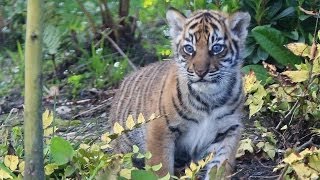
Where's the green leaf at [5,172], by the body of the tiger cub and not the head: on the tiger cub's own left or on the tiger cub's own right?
on the tiger cub's own right

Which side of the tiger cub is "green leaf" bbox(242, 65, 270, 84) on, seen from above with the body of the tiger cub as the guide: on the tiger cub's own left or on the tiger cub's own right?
on the tiger cub's own left

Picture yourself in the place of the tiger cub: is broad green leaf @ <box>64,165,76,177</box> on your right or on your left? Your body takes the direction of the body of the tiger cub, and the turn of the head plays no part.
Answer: on your right

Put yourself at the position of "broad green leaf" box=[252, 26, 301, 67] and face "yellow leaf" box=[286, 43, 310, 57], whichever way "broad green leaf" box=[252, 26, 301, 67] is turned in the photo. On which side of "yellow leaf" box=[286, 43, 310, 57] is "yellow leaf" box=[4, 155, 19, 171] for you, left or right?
right

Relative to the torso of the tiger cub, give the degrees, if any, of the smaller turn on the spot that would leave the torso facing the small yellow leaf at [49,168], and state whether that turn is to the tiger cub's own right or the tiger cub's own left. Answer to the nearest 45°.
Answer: approximately 90° to the tiger cub's own right

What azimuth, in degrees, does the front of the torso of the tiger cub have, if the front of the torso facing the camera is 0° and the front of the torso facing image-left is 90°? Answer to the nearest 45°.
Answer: approximately 315°

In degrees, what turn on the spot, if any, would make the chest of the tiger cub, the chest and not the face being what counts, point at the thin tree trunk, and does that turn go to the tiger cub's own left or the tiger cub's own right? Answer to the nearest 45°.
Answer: approximately 90° to the tiger cub's own right

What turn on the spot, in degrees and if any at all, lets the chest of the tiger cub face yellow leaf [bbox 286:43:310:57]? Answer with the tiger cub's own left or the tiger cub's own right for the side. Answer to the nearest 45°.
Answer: approximately 45° to the tiger cub's own left

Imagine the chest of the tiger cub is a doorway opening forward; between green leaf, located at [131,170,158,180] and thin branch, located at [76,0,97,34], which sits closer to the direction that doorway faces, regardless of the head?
the green leaf

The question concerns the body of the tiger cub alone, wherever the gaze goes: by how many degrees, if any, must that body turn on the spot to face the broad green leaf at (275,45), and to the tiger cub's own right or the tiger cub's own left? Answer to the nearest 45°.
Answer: approximately 90° to the tiger cub's own left
